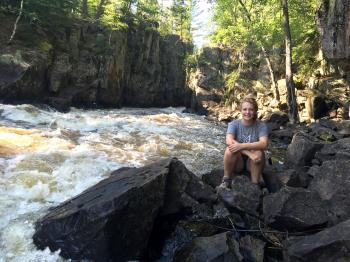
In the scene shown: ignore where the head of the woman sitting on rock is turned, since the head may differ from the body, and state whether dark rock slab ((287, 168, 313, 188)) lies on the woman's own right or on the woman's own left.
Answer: on the woman's own left

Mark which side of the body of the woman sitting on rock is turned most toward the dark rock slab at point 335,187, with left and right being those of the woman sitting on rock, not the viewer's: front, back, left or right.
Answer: left

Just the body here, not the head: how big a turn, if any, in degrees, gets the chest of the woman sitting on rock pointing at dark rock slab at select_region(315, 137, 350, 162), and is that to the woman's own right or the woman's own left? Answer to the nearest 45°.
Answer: approximately 135° to the woman's own left

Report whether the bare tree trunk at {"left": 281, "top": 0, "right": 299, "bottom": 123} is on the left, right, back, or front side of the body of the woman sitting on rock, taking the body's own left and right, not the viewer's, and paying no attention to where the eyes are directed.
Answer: back

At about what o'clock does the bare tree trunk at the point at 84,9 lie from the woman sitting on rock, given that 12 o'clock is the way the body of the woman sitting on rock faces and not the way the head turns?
The bare tree trunk is roughly at 5 o'clock from the woman sitting on rock.

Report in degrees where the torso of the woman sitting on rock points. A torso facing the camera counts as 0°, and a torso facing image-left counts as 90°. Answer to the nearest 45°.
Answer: approximately 0°
